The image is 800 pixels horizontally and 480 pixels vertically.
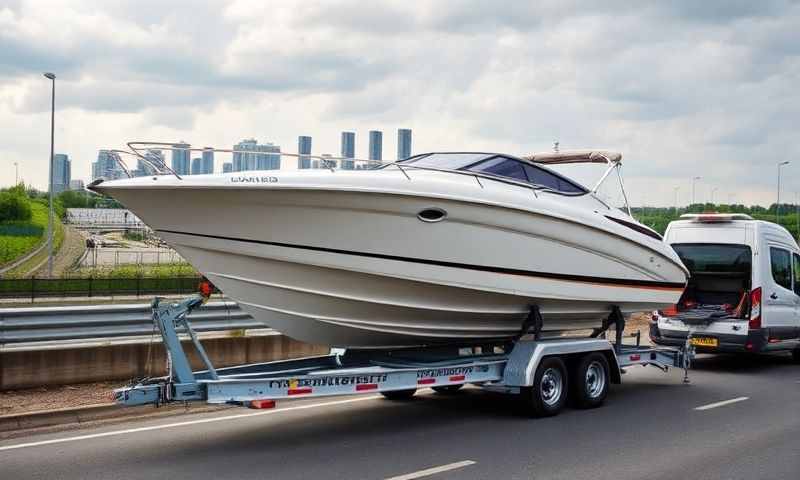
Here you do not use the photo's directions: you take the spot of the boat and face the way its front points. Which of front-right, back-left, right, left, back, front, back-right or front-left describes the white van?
back

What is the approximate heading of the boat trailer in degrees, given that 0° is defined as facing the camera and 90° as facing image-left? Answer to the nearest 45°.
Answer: approximately 45°

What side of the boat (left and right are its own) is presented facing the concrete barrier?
right

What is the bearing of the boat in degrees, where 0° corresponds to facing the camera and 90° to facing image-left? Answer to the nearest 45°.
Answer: approximately 45°

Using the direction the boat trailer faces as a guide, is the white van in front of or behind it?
behind

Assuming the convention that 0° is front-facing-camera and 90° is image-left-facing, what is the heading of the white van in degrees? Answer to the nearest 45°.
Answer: approximately 225°

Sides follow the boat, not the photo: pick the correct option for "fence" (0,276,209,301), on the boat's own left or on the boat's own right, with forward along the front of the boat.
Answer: on the boat's own right

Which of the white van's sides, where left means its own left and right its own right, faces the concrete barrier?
back
